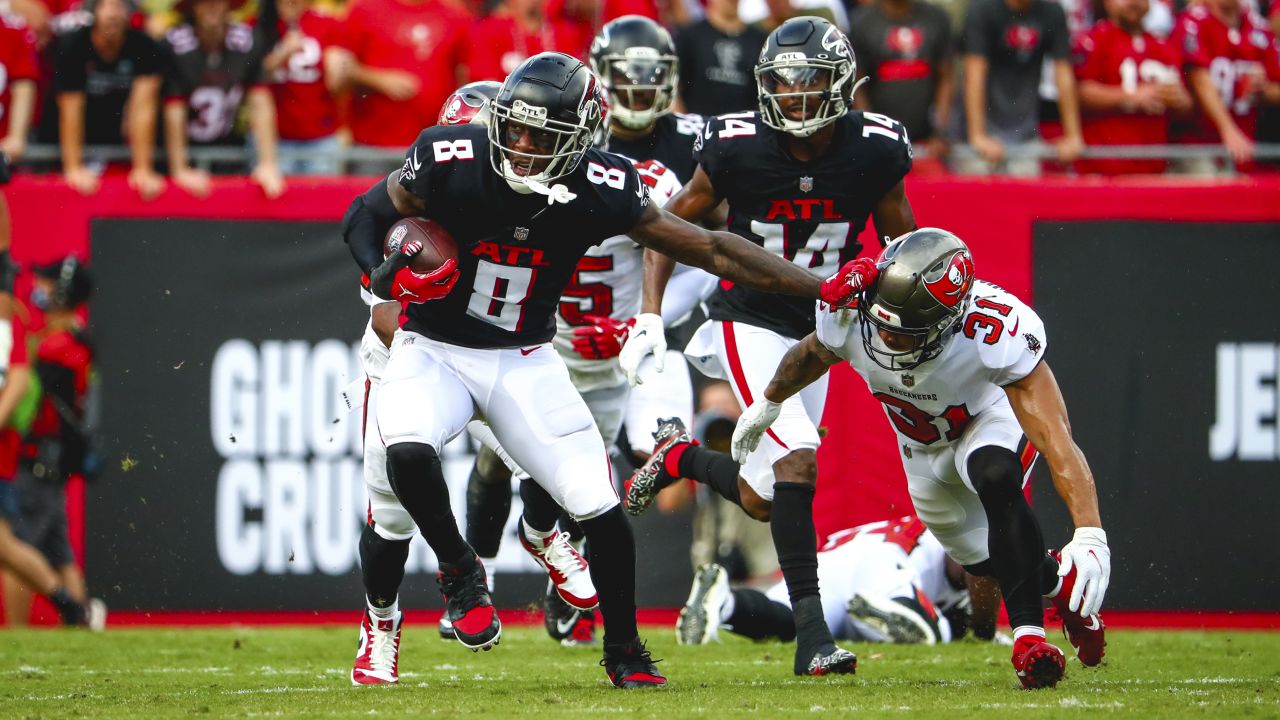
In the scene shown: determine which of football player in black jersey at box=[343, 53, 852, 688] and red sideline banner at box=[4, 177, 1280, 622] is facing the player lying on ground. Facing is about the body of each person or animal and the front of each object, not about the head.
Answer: the red sideline banner

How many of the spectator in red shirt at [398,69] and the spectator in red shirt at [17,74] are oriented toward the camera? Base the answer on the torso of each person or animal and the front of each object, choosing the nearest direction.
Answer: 2

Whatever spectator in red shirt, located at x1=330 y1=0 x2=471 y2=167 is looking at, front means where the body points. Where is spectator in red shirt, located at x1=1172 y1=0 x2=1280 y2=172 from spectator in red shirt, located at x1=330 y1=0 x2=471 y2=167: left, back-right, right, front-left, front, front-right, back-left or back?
left

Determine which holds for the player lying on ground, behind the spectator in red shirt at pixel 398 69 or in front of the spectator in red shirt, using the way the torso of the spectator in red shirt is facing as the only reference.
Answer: in front

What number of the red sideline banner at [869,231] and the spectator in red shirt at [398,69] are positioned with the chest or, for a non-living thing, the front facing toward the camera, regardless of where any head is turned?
2

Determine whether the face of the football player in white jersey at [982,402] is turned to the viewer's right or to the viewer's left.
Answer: to the viewer's left

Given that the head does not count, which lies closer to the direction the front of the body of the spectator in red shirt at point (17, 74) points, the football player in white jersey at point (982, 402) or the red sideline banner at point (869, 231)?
the football player in white jersey

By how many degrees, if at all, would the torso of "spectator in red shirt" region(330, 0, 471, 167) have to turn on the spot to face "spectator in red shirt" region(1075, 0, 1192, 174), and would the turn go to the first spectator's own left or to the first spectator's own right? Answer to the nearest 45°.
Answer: approximately 90° to the first spectator's own left

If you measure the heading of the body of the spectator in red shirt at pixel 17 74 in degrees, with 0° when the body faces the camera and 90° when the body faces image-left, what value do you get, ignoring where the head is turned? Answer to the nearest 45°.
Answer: approximately 0°

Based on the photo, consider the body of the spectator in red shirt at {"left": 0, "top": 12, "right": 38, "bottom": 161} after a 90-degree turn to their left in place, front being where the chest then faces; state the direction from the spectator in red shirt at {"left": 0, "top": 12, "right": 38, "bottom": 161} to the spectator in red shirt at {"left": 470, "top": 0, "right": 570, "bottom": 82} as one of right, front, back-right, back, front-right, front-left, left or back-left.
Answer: front
